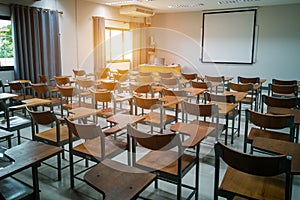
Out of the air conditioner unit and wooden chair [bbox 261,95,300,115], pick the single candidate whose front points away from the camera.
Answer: the wooden chair

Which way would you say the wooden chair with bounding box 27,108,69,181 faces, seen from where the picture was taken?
facing away from the viewer and to the right of the viewer

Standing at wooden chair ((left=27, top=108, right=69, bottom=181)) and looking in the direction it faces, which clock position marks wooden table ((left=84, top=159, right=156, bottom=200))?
The wooden table is roughly at 4 o'clock from the wooden chair.

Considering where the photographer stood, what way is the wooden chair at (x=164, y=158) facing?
facing away from the viewer and to the right of the viewer

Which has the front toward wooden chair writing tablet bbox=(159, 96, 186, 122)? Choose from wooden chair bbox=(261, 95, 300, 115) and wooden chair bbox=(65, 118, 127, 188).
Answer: wooden chair bbox=(65, 118, 127, 188)

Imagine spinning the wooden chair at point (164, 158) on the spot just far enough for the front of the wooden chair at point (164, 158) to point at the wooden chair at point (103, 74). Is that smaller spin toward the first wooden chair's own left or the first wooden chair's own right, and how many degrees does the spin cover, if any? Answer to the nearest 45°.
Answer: approximately 45° to the first wooden chair's own left

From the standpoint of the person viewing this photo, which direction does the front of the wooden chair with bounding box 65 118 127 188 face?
facing away from the viewer and to the right of the viewer

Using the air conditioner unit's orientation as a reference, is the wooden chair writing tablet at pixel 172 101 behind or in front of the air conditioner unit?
in front

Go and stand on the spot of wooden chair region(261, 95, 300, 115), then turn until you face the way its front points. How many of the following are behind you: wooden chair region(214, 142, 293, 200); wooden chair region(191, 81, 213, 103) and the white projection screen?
1

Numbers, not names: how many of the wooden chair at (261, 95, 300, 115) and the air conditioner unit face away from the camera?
1

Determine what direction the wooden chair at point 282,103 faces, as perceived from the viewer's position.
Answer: facing away from the viewer
